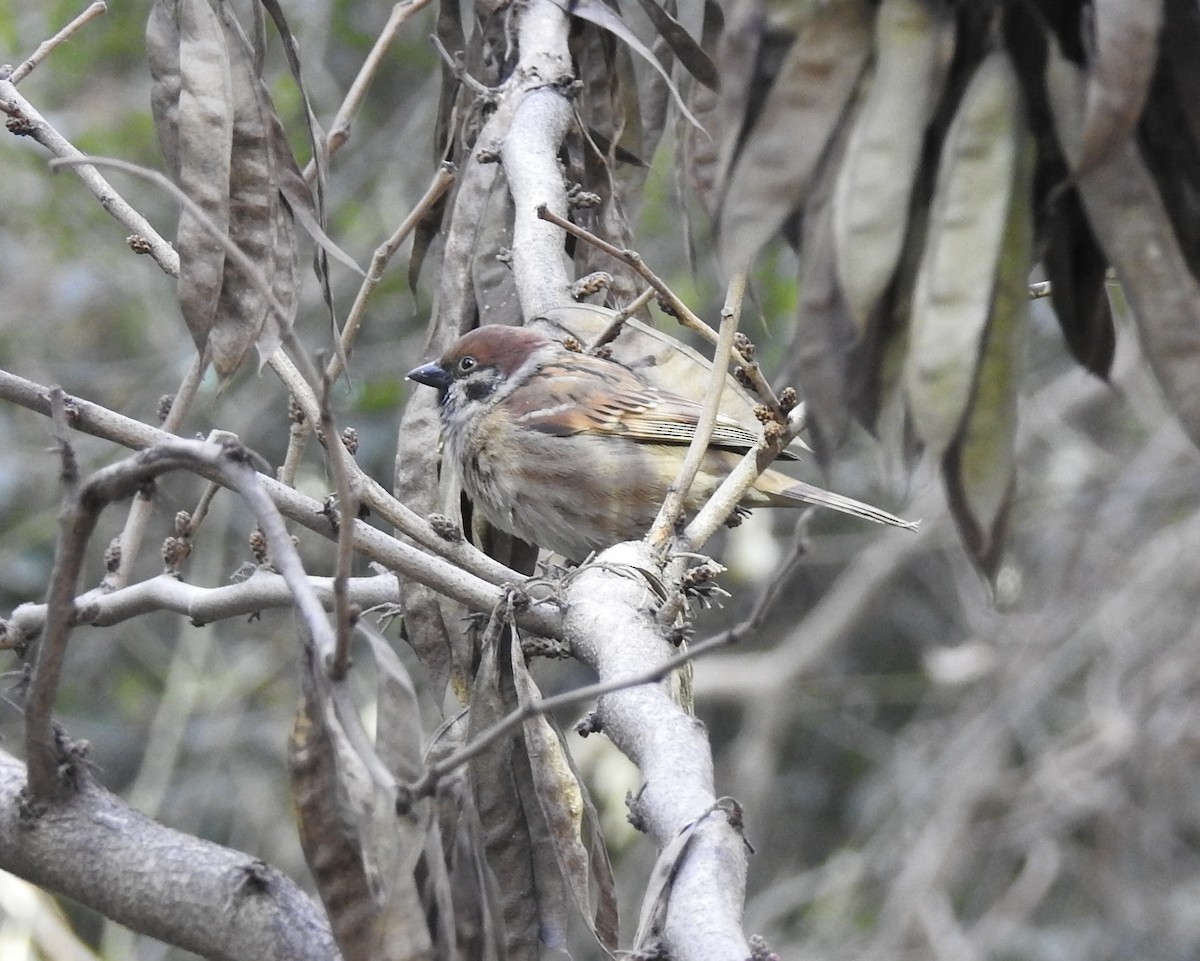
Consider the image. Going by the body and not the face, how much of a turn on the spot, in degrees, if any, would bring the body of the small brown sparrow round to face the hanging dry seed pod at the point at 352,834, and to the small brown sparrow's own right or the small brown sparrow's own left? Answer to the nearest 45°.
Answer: approximately 90° to the small brown sparrow's own left

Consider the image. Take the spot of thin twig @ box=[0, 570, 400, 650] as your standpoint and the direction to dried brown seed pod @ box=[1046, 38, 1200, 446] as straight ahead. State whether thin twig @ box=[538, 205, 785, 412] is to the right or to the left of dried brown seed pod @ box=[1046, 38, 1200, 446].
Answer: left

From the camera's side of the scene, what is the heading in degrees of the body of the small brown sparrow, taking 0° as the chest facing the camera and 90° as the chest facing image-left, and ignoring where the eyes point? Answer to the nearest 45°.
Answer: approximately 90°
